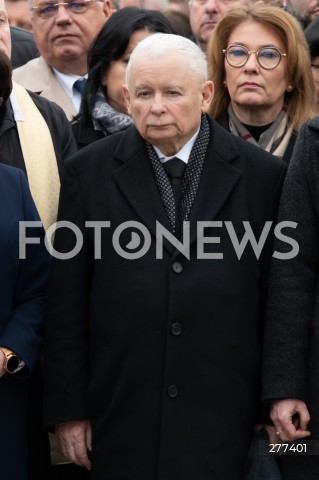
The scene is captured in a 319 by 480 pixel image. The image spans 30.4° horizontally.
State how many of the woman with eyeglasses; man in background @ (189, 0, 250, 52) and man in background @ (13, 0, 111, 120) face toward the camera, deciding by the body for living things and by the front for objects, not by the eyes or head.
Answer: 3

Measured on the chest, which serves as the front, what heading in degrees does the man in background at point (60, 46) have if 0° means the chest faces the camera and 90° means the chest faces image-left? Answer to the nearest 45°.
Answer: approximately 0°

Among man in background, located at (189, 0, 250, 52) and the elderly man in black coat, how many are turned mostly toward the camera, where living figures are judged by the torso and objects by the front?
2
